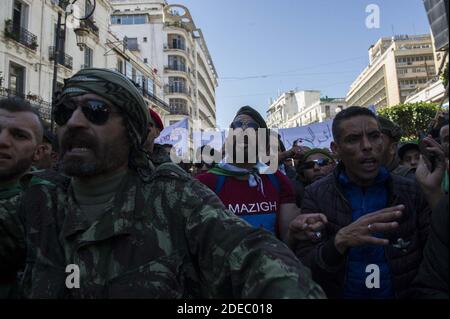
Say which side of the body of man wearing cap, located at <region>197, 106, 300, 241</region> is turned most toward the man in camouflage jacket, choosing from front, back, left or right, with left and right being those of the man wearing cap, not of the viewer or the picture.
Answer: front

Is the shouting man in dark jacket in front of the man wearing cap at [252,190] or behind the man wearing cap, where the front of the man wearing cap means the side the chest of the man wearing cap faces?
in front

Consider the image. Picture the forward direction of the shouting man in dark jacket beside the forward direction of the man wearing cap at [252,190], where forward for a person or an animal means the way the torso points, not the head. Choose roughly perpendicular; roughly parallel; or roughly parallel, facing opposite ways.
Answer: roughly parallel

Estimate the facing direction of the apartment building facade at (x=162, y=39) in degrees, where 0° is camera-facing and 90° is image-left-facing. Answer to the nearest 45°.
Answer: approximately 315°

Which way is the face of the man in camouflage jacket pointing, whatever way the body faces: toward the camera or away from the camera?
toward the camera

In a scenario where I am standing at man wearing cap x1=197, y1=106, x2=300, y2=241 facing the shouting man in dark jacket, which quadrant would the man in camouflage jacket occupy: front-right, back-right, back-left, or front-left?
front-right

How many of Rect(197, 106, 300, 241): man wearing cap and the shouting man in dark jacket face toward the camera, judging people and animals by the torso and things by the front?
2

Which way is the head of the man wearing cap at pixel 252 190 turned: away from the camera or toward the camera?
toward the camera

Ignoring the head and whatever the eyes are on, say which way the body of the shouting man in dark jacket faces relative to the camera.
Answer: toward the camera

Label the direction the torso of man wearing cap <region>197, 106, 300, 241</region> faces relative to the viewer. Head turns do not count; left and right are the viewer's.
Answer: facing the viewer

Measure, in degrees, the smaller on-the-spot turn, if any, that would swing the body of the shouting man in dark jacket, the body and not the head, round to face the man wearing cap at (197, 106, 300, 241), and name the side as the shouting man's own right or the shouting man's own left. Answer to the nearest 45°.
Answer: approximately 135° to the shouting man's own right

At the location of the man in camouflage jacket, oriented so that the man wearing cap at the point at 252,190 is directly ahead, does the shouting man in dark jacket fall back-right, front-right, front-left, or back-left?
front-right

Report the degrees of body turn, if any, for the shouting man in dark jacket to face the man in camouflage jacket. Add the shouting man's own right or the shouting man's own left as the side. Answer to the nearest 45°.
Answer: approximately 45° to the shouting man's own right

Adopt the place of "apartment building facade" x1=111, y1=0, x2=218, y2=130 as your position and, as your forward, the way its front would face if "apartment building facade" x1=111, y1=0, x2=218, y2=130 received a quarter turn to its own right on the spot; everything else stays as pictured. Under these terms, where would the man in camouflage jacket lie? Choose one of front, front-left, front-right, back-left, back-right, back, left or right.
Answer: front-left
